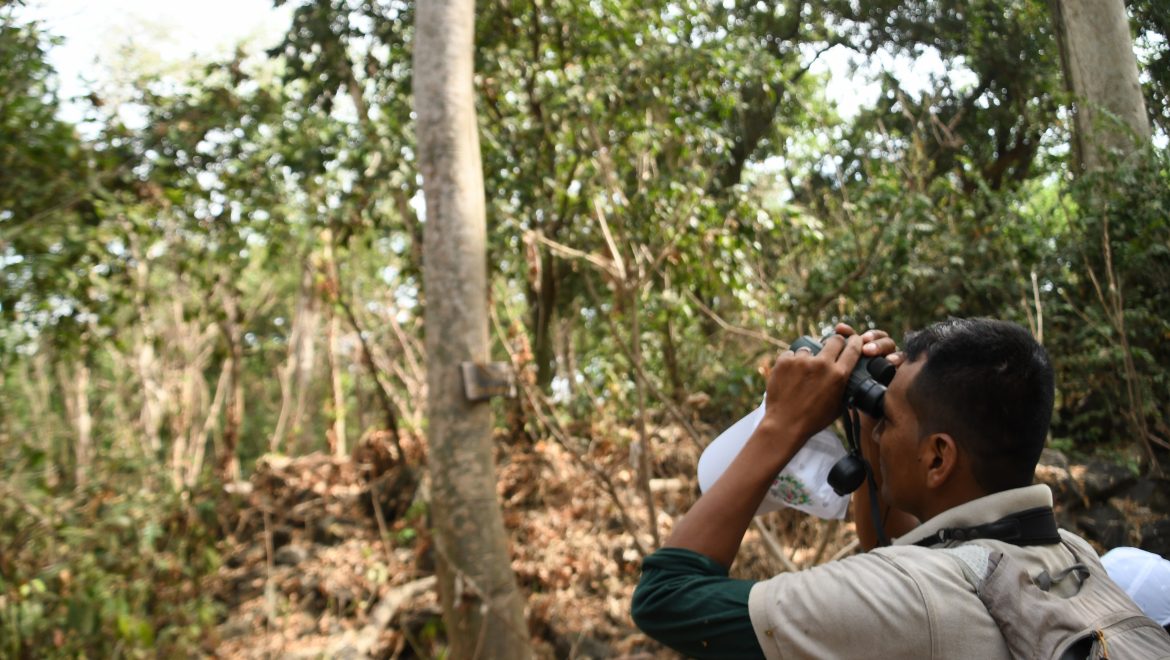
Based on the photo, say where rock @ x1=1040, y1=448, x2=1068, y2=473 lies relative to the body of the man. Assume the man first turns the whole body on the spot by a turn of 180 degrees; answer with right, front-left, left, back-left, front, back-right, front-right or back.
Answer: back-left

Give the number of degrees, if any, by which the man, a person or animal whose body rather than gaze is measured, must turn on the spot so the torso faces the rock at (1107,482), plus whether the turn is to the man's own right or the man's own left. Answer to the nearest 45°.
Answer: approximately 45° to the man's own right

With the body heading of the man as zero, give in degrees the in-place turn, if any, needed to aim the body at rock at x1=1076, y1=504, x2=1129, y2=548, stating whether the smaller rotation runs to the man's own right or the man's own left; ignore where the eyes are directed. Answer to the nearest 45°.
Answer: approximately 45° to the man's own right

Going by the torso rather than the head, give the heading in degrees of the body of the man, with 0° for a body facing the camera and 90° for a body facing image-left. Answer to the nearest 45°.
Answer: approximately 135°

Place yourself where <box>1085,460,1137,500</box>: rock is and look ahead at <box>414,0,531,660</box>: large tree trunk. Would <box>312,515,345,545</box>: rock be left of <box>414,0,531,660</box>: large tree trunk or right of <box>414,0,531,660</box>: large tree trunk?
right

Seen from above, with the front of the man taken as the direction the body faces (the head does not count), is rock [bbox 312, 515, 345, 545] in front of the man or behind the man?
in front

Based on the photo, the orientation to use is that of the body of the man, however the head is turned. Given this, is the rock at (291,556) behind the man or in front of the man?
in front

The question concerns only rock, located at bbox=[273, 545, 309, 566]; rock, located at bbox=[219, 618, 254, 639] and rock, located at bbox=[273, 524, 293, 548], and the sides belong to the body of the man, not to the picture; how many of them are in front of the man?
3

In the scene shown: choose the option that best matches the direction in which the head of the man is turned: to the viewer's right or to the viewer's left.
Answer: to the viewer's left

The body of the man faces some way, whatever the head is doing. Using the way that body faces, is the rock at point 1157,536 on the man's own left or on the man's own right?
on the man's own right

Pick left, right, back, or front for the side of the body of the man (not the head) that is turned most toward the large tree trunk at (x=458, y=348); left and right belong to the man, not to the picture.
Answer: front

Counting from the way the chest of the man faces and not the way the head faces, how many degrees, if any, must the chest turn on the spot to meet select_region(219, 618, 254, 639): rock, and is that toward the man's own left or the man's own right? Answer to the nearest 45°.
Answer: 0° — they already face it
